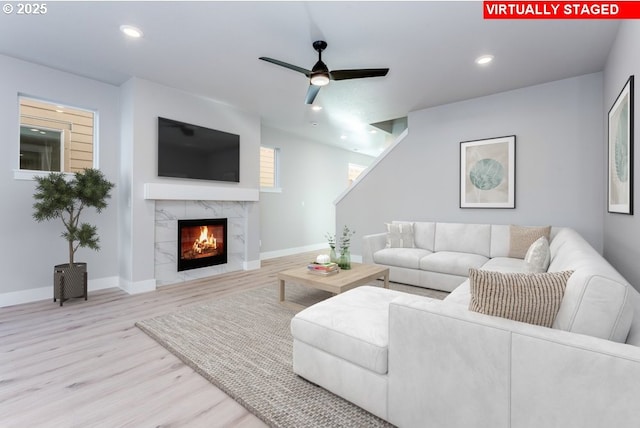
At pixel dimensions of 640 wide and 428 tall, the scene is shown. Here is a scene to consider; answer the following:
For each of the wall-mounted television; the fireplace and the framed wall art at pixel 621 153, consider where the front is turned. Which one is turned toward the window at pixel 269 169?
the framed wall art

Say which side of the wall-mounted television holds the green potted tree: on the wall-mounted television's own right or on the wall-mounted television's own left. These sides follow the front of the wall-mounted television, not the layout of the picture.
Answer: on the wall-mounted television's own right

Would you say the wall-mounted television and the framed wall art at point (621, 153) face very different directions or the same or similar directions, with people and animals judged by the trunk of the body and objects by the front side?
very different directions

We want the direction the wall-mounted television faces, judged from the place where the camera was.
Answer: facing the viewer and to the right of the viewer

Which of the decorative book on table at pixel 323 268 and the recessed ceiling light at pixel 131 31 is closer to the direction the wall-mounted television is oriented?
the decorative book on table

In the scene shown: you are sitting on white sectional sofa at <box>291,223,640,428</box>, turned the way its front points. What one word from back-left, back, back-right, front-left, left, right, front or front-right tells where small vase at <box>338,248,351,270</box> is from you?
front-right

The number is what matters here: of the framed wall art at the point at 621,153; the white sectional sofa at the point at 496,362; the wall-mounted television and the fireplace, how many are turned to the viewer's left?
2

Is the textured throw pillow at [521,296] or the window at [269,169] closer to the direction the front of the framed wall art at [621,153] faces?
the window

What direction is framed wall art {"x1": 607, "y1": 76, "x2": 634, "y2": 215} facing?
to the viewer's left

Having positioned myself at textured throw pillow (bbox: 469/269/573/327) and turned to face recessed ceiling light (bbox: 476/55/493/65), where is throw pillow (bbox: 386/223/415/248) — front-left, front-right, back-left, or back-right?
front-left

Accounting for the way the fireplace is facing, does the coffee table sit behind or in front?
in front

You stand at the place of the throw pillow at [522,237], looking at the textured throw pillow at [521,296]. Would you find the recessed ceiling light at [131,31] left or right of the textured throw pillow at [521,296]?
right

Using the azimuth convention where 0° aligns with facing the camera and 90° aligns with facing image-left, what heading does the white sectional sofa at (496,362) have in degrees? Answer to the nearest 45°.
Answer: approximately 90°
